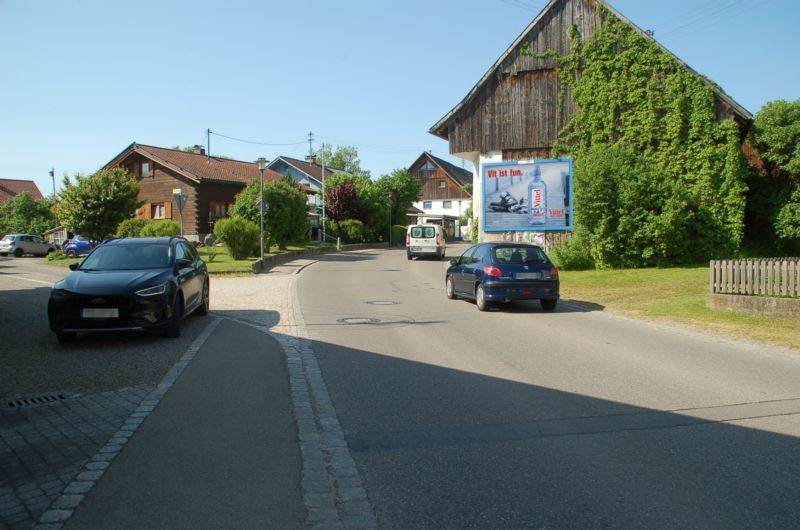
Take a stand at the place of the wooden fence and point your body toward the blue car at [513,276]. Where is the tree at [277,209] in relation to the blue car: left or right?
right

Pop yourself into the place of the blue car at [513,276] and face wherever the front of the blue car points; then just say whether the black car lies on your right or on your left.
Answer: on your left

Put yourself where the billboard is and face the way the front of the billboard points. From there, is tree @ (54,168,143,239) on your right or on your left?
on your right

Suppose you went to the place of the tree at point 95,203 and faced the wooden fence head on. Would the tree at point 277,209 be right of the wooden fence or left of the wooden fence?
left

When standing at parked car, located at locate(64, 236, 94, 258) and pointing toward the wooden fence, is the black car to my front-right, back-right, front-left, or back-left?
front-right

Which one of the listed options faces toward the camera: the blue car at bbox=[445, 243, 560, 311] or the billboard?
the billboard

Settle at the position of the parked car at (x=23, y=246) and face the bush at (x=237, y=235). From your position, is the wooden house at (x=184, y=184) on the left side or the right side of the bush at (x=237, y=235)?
left

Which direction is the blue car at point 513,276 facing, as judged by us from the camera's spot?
facing away from the viewer and to the left of the viewer

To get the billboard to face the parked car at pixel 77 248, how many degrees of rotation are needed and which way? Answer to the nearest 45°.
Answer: approximately 90° to its right

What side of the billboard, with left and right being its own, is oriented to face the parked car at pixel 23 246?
right

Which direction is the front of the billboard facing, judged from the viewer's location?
facing the viewer
